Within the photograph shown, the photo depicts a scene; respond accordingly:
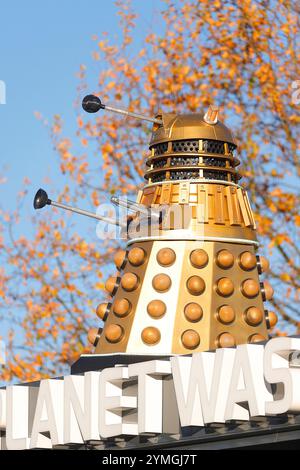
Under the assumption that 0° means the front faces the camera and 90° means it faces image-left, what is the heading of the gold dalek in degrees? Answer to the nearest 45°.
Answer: approximately 90°
